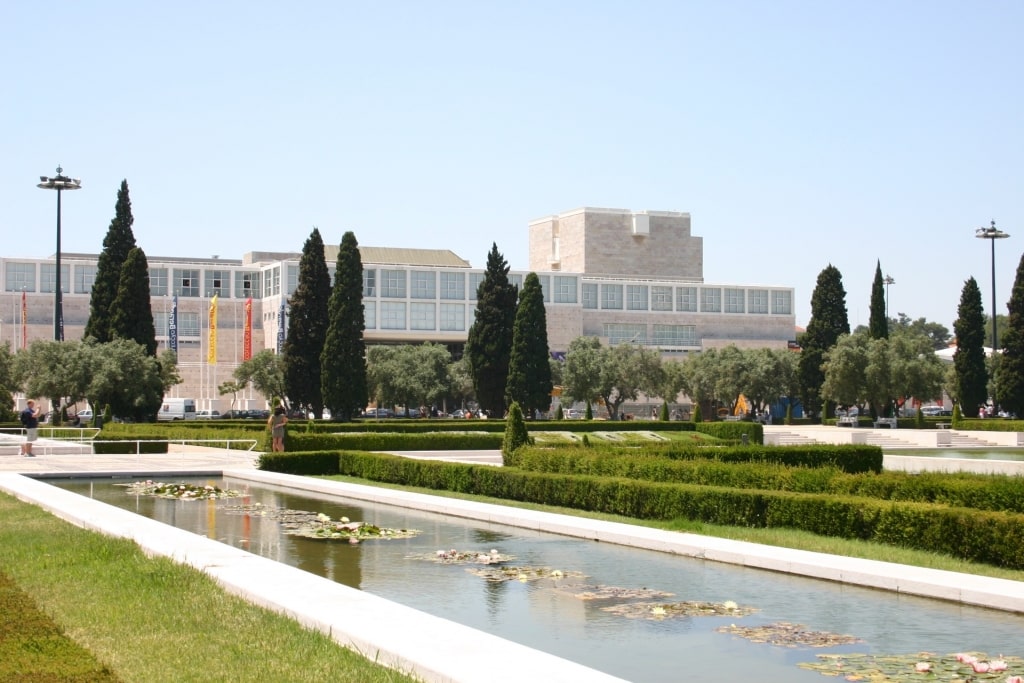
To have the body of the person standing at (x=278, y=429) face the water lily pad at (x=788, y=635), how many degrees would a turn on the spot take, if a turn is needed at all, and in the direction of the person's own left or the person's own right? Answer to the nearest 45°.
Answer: approximately 180°

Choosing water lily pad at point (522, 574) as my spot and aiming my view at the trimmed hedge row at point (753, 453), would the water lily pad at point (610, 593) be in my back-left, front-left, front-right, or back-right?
back-right

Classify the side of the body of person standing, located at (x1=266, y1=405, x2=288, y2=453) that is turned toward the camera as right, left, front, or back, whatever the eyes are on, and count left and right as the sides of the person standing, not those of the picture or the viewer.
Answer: back

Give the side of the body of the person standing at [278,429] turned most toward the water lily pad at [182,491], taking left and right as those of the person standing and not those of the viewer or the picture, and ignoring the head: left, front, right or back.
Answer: back

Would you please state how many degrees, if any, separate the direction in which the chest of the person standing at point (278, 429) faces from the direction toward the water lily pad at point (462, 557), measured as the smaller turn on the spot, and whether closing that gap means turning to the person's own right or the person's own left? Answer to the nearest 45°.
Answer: approximately 180°

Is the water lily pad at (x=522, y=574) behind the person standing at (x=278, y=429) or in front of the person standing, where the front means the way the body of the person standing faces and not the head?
behind
